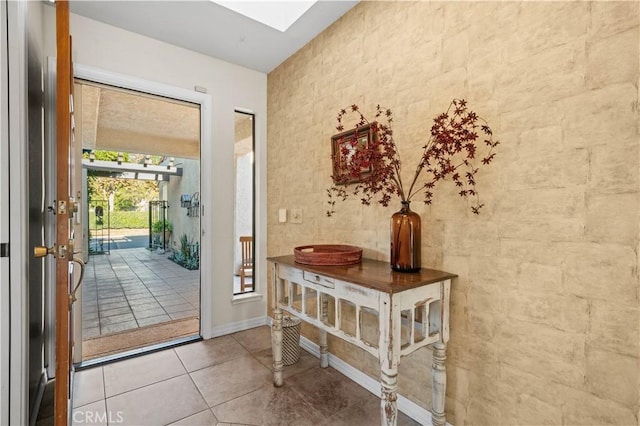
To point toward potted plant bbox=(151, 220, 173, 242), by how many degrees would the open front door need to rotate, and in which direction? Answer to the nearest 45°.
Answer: approximately 90° to its left

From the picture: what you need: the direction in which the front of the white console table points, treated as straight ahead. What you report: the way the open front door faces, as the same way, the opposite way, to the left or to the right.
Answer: the opposite way

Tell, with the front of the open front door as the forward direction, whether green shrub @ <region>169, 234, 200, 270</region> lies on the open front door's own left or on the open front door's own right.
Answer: on the open front door's own left

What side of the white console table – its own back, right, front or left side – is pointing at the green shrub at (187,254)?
right

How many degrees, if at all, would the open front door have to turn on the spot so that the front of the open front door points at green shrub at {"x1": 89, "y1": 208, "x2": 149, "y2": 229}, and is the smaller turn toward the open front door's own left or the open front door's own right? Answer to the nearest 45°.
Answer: approximately 90° to the open front door's own left

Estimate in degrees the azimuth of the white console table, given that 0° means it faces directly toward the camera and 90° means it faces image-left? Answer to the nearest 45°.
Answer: approximately 45°

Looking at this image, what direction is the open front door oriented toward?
to the viewer's right

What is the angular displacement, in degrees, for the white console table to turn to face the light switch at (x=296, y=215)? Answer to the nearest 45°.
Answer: approximately 90° to its right
